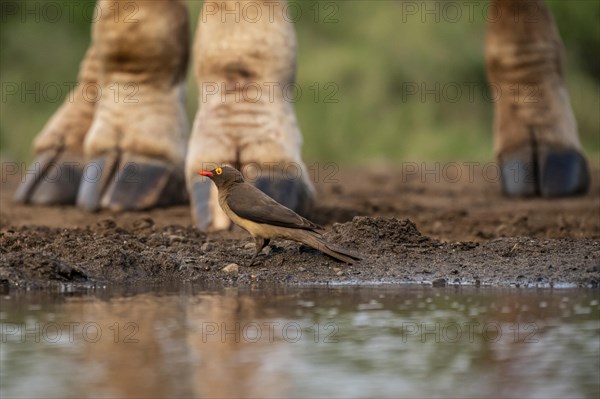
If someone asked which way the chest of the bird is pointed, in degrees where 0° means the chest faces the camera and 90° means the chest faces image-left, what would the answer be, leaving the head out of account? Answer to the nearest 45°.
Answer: approximately 90°
